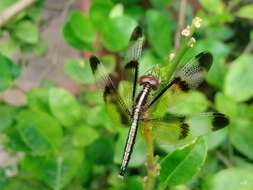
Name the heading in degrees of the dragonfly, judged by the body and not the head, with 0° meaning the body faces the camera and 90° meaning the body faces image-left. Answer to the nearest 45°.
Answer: approximately 180°
